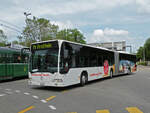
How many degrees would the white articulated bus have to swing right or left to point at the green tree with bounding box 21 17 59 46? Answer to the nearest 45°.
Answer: approximately 135° to its right

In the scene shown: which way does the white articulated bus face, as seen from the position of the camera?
facing the viewer and to the left of the viewer

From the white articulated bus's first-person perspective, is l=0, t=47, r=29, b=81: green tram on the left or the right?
on its right
